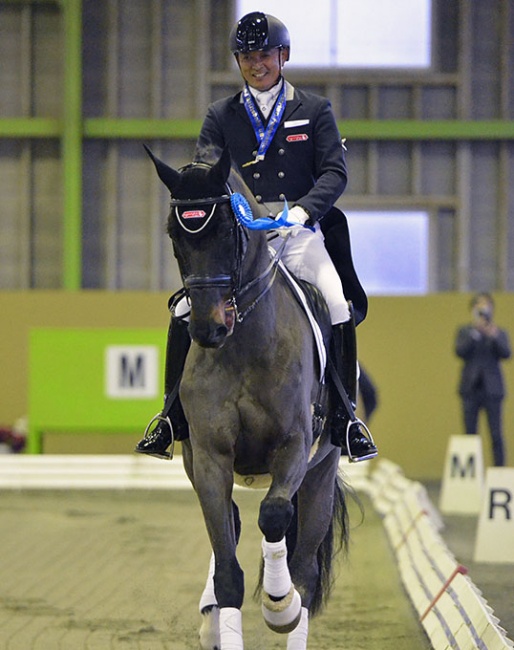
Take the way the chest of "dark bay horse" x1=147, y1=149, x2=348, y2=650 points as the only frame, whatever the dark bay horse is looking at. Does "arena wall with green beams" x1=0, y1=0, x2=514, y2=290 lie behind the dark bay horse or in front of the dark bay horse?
behind

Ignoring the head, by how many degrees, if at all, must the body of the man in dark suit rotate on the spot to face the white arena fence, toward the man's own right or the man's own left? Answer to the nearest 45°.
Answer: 0° — they already face it

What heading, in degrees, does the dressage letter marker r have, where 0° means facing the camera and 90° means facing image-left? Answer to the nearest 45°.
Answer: approximately 0°

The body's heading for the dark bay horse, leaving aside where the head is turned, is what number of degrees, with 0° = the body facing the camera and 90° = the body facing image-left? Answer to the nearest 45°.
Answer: approximately 0°
